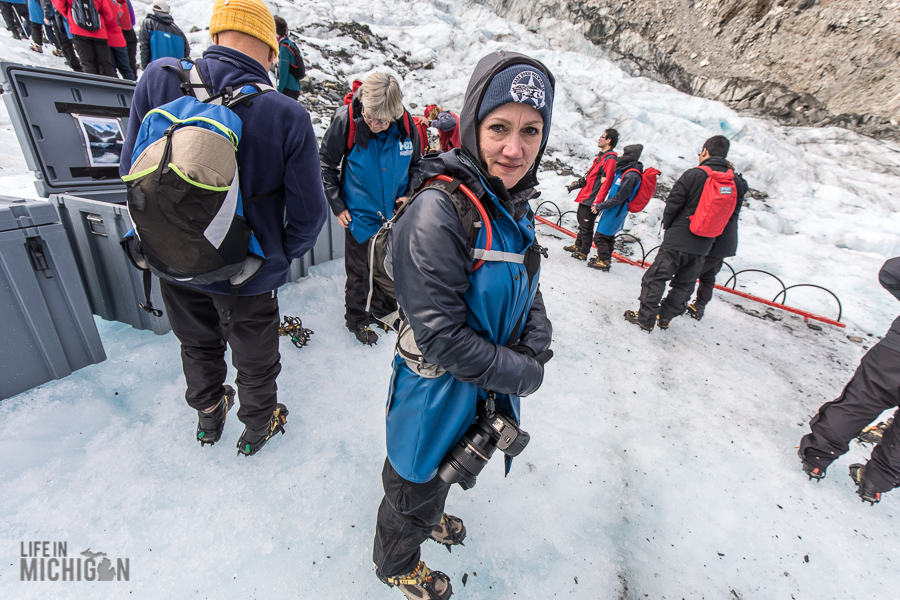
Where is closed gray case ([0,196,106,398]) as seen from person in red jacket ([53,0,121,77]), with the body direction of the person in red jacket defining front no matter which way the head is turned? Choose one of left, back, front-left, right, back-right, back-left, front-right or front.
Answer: back

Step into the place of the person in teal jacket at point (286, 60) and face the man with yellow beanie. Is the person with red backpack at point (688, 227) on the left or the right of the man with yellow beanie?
left

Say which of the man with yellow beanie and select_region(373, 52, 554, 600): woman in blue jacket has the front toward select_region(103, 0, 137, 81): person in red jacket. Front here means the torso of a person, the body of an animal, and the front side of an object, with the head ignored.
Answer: the man with yellow beanie

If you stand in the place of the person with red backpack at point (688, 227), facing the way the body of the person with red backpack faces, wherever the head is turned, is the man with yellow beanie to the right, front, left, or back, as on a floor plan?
left

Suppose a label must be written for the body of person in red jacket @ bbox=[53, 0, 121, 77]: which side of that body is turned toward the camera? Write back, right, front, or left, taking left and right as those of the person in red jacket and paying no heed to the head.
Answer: back

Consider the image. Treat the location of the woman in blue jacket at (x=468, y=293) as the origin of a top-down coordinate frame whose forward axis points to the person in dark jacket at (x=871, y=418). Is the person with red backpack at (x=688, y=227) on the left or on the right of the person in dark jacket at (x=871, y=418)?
left

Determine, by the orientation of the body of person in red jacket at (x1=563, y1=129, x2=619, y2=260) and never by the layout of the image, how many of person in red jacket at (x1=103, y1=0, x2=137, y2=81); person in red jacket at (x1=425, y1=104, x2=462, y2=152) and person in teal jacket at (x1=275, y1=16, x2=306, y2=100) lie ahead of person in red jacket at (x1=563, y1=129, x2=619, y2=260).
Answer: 3

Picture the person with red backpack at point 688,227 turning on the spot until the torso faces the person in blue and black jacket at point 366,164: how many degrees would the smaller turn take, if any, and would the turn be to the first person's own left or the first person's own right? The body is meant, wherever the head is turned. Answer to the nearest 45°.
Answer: approximately 90° to the first person's own left

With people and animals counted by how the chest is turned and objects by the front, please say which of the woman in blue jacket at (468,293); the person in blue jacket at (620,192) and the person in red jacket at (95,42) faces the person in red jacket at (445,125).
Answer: the person in blue jacket at (620,192)

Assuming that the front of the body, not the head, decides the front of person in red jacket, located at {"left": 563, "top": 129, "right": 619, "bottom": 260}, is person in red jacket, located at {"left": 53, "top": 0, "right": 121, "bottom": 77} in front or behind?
in front

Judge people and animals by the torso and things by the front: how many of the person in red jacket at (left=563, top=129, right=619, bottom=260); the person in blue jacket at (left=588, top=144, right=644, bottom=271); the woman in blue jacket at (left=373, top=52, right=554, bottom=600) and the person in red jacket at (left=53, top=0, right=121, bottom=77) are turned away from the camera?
1

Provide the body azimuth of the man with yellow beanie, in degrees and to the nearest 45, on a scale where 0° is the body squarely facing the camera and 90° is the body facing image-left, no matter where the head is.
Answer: approximately 180°

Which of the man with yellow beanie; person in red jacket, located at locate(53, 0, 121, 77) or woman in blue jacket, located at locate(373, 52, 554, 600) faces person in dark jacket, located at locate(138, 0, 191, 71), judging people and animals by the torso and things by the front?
the man with yellow beanie

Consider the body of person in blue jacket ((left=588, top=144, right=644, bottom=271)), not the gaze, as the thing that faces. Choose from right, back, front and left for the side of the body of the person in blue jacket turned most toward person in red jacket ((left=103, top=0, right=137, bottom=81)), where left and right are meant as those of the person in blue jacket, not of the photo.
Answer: front

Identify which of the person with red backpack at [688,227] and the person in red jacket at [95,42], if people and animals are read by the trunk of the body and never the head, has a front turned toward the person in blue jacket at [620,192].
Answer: the person with red backpack
